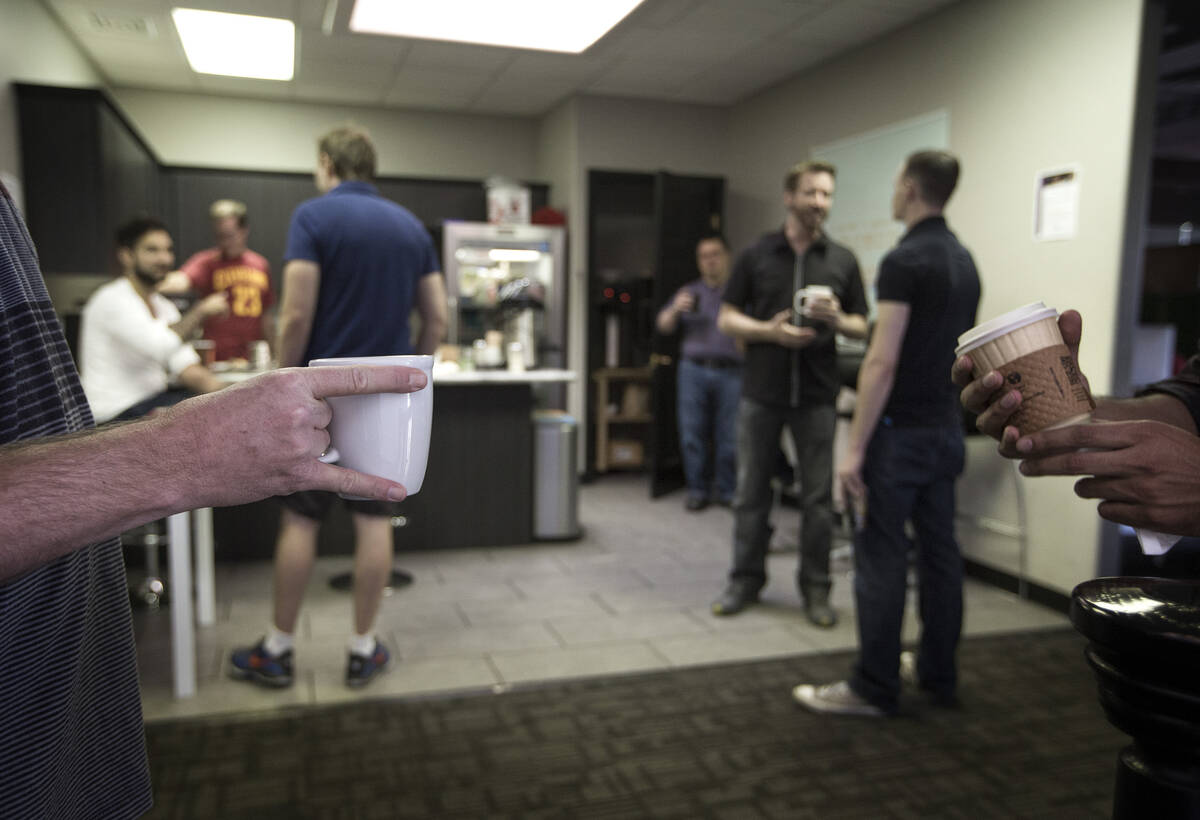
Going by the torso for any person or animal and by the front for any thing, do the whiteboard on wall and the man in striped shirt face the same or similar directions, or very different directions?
very different directions

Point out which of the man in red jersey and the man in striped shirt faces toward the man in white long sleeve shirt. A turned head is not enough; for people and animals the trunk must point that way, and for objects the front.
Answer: the man in red jersey

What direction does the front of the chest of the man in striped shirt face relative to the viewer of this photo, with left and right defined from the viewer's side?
facing to the right of the viewer

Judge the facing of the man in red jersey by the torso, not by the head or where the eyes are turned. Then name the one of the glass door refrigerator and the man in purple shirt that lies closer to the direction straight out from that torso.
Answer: the man in purple shirt

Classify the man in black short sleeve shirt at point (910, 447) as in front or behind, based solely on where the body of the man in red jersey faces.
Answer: in front

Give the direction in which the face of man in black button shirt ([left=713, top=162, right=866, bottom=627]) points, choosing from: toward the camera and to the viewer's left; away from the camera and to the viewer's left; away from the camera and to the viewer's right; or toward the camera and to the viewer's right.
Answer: toward the camera and to the viewer's right

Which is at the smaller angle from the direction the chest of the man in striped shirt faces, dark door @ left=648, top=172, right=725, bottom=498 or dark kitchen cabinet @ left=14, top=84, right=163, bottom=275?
the dark door

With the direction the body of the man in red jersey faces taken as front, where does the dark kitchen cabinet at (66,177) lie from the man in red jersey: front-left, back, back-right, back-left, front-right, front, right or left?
front-right

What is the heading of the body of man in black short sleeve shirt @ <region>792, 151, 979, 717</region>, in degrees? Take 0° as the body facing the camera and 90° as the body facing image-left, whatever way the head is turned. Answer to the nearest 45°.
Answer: approximately 135°

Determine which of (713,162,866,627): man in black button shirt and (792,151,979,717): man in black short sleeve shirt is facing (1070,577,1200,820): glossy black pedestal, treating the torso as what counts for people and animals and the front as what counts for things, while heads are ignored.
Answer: (713,162,866,627): man in black button shirt

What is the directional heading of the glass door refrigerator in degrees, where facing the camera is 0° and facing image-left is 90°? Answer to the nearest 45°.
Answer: approximately 0°

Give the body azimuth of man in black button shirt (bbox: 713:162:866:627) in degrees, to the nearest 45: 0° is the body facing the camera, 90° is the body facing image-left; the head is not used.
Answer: approximately 0°

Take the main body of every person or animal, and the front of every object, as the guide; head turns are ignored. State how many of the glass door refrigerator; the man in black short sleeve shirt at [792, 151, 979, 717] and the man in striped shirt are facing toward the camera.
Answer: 1
